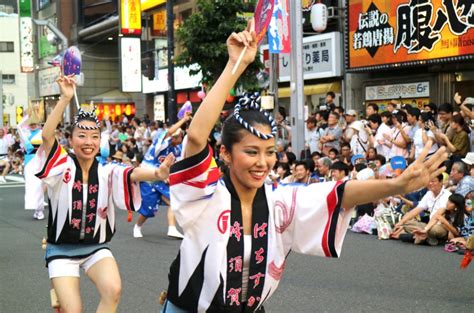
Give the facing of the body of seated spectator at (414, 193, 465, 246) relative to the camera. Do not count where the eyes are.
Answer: to the viewer's left

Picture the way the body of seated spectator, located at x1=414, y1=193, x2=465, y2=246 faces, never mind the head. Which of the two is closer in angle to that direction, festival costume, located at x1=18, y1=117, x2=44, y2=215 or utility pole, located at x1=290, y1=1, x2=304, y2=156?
the festival costume

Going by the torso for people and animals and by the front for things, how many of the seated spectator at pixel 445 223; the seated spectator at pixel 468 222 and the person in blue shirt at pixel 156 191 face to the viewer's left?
2

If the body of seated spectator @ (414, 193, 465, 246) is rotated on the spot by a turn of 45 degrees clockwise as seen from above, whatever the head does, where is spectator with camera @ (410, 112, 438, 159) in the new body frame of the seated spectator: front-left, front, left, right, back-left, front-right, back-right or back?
front-right

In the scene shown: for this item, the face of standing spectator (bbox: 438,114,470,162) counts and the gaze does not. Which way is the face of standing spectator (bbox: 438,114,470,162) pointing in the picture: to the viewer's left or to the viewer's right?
to the viewer's left

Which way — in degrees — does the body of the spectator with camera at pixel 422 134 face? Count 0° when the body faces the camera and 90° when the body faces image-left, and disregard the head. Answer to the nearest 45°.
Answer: approximately 90°

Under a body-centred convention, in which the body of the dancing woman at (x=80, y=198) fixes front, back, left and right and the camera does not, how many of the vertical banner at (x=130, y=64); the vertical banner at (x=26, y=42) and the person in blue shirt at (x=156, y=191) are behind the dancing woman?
3

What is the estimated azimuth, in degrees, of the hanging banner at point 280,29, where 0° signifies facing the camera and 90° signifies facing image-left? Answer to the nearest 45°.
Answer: approximately 0°

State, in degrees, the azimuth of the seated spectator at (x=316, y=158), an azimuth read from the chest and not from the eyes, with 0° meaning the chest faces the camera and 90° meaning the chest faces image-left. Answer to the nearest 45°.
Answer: approximately 45°
